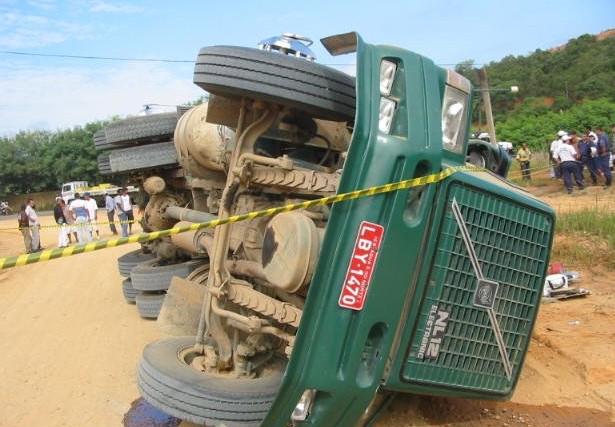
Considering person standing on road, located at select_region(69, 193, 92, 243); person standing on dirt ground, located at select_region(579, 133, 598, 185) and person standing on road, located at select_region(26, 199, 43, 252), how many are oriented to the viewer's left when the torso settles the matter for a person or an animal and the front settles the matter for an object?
1

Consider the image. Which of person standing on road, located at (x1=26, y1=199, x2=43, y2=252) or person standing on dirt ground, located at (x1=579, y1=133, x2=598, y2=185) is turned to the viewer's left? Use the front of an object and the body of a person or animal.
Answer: person standing on dirt ground, located at (x1=579, y1=133, x2=598, y2=185)

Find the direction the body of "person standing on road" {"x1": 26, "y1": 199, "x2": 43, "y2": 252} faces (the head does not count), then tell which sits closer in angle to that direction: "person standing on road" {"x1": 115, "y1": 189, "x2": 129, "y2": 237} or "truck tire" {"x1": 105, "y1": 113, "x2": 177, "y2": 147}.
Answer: the person standing on road

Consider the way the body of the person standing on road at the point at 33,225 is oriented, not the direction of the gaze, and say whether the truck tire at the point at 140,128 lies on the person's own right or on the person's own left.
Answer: on the person's own right

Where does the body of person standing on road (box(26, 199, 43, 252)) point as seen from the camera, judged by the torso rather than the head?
to the viewer's right

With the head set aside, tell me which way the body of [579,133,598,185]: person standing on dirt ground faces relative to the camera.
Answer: to the viewer's left
